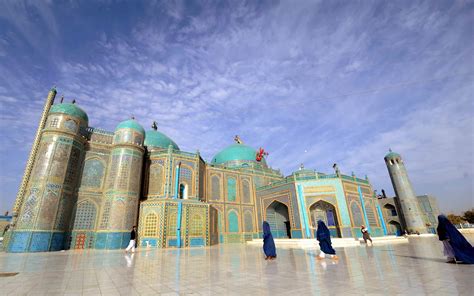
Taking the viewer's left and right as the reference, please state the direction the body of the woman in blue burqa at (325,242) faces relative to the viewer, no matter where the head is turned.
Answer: facing to the left of the viewer

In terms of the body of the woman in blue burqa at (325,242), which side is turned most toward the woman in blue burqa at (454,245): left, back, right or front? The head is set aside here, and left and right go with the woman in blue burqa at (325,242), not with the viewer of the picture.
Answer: back

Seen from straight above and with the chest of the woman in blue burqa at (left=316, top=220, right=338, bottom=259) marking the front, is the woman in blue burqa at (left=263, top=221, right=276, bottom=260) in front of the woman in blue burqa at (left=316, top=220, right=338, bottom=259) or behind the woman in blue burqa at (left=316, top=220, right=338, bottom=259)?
in front

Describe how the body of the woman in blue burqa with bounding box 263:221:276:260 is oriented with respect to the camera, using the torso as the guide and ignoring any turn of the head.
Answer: to the viewer's left

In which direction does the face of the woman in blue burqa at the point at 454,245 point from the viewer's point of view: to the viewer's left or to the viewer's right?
to the viewer's left

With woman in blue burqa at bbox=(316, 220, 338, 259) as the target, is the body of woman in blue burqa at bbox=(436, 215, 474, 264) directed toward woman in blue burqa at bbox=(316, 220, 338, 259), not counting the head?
yes

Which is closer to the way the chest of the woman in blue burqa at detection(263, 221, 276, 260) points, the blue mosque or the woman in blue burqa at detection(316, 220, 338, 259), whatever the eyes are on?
the blue mosque

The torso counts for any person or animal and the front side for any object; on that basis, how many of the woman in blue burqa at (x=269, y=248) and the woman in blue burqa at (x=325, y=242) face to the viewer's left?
2

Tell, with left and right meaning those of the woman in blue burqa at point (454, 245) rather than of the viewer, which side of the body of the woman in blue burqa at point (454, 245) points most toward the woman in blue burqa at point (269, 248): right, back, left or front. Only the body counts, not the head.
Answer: front

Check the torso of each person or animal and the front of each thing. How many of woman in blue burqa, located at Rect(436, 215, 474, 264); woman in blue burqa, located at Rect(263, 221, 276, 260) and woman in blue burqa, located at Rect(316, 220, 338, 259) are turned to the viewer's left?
3

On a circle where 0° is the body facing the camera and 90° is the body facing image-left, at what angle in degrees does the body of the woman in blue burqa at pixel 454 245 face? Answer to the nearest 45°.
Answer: approximately 90°

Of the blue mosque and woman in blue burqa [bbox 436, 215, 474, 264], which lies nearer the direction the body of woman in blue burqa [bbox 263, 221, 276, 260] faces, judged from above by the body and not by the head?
the blue mosque
